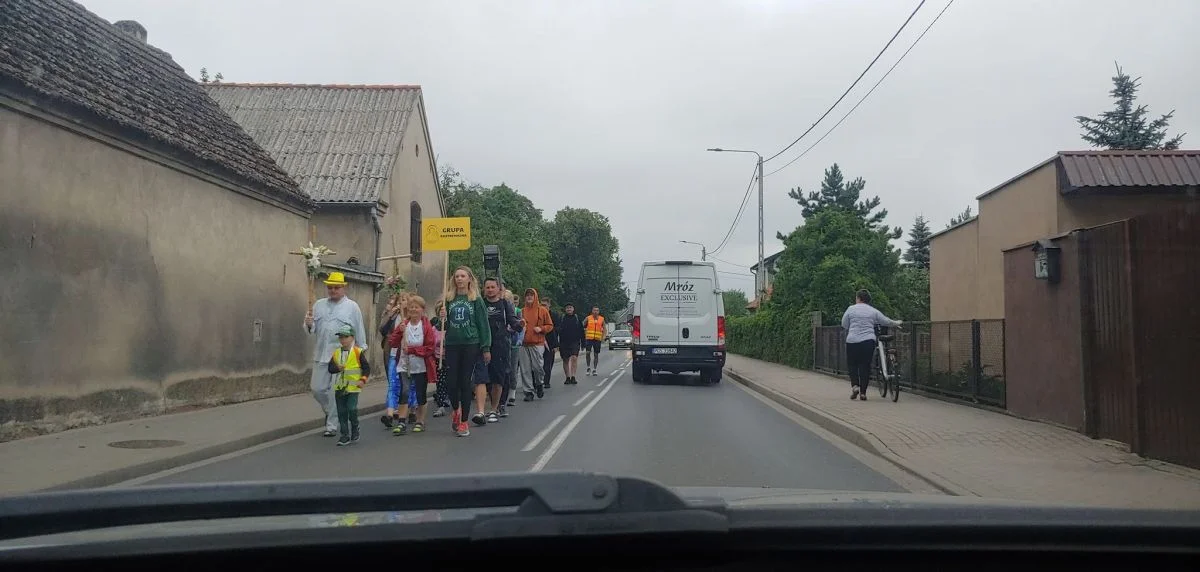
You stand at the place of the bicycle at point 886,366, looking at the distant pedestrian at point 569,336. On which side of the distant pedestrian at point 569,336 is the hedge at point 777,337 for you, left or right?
right

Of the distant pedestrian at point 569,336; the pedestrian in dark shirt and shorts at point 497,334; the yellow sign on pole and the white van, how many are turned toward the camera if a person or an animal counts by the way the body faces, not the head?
3

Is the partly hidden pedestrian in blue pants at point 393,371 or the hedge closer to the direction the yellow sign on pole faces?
the partly hidden pedestrian in blue pants

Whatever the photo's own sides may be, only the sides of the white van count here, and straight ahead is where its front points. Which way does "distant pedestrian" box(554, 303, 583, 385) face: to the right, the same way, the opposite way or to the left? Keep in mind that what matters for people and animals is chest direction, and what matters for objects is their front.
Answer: the opposite way

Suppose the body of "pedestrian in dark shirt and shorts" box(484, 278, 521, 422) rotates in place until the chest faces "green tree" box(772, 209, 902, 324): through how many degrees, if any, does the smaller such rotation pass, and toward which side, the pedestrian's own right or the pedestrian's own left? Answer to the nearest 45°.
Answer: approximately 135° to the pedestrian's own left

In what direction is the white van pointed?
away from the camera

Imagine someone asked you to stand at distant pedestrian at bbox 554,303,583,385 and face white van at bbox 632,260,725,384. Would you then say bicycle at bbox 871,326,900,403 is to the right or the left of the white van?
right

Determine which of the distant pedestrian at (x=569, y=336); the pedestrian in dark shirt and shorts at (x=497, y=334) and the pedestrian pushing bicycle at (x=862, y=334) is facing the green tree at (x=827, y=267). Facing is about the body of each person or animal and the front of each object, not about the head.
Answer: the pedestrian pushing bicycle at (x=862, y=334)

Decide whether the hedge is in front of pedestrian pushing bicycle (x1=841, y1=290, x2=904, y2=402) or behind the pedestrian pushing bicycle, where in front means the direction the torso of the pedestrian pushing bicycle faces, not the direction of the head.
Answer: in front

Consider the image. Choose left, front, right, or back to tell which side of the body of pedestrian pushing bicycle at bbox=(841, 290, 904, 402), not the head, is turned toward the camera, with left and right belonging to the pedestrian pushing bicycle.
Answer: back

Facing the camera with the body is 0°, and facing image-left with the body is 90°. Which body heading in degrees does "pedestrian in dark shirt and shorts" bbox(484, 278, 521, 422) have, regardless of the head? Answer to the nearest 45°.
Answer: approximately 0°
